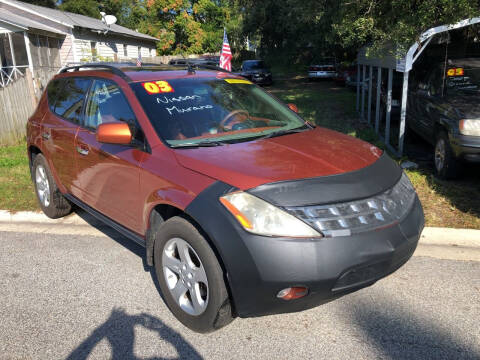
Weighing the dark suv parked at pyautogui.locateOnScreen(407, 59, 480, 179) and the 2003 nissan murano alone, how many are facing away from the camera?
0

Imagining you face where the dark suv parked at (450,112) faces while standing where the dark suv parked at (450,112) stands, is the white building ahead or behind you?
behind

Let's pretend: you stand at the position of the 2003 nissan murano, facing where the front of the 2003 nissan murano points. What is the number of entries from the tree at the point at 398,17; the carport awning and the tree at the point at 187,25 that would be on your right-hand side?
0

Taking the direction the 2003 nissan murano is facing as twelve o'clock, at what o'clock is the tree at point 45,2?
The tree is roughly at 7 o'clock from the 2003 nissan murano.

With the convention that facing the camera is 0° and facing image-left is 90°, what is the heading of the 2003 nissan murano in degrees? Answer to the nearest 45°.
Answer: approximately 315°

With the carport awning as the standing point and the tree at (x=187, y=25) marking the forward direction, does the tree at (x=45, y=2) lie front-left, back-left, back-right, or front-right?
front-left

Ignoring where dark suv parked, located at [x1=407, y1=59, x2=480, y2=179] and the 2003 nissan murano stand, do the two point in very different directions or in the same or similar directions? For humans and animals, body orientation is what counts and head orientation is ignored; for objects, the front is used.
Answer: same or similar directions

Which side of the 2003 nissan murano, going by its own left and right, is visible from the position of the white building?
back

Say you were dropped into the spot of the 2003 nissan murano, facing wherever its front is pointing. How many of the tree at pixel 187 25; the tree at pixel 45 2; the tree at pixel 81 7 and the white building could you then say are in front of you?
0

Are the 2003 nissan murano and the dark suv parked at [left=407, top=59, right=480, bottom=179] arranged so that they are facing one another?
no

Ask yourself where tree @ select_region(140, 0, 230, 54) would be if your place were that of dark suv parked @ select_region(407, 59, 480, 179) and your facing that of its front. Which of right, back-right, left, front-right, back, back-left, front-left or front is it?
back

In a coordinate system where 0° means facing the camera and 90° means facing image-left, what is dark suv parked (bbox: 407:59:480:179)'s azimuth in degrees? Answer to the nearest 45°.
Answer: approximately 315°

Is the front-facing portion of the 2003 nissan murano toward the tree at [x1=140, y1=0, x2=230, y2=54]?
no

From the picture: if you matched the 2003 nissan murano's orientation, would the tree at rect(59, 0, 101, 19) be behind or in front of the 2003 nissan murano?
behind

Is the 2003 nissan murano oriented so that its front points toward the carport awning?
no

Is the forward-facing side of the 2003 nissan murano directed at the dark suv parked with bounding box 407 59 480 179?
no

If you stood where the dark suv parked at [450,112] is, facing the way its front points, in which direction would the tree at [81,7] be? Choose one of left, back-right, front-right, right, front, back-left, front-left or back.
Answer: back
